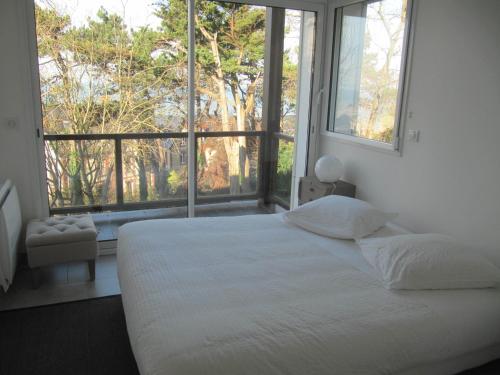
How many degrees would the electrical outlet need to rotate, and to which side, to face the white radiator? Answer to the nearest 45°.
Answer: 0° — it already faces it

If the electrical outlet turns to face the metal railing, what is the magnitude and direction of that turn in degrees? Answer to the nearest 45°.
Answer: approximately 45° to its right

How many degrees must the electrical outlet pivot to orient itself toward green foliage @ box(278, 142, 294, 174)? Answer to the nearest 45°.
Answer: approximately 90° to its right
